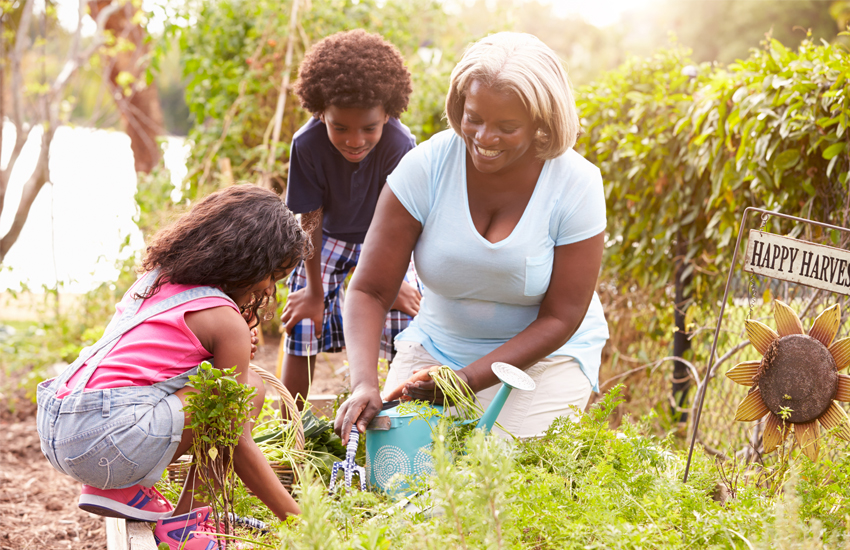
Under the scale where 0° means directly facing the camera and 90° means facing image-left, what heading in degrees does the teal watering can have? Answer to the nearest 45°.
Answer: approximately 270°

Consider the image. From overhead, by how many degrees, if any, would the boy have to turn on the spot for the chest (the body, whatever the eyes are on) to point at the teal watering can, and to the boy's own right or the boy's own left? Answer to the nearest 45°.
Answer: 0° — they already face it

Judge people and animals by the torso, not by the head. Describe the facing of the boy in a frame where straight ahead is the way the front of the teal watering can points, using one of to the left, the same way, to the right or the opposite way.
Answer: to the right

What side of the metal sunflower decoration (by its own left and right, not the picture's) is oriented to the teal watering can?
right

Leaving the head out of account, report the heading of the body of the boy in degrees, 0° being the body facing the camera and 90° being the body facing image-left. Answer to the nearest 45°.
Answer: approximately 0°

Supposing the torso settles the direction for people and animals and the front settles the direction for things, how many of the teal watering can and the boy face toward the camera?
1
